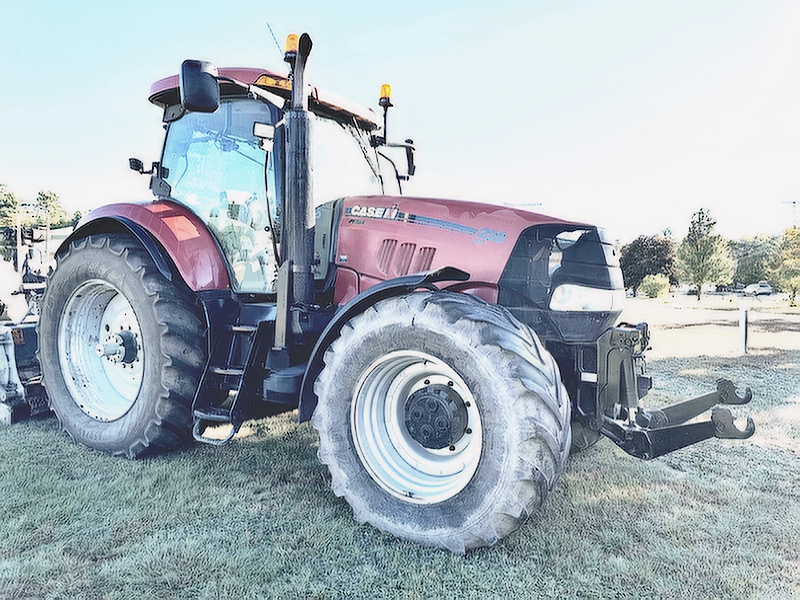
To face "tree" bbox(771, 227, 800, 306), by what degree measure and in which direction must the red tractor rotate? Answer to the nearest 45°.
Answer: approximately 90° to its left

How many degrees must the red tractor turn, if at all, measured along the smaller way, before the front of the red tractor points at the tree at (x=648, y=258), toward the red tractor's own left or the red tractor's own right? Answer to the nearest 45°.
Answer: approximately 90° to the red tractor's own left

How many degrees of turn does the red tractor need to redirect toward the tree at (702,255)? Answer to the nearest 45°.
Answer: approximately 90° to its left

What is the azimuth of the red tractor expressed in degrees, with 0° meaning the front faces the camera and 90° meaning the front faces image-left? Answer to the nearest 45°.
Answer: approximately 315°
